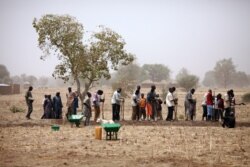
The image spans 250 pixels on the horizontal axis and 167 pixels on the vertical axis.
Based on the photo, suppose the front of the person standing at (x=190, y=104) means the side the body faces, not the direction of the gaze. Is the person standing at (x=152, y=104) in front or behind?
behind

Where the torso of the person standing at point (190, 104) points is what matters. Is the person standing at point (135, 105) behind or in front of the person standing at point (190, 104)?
behind
